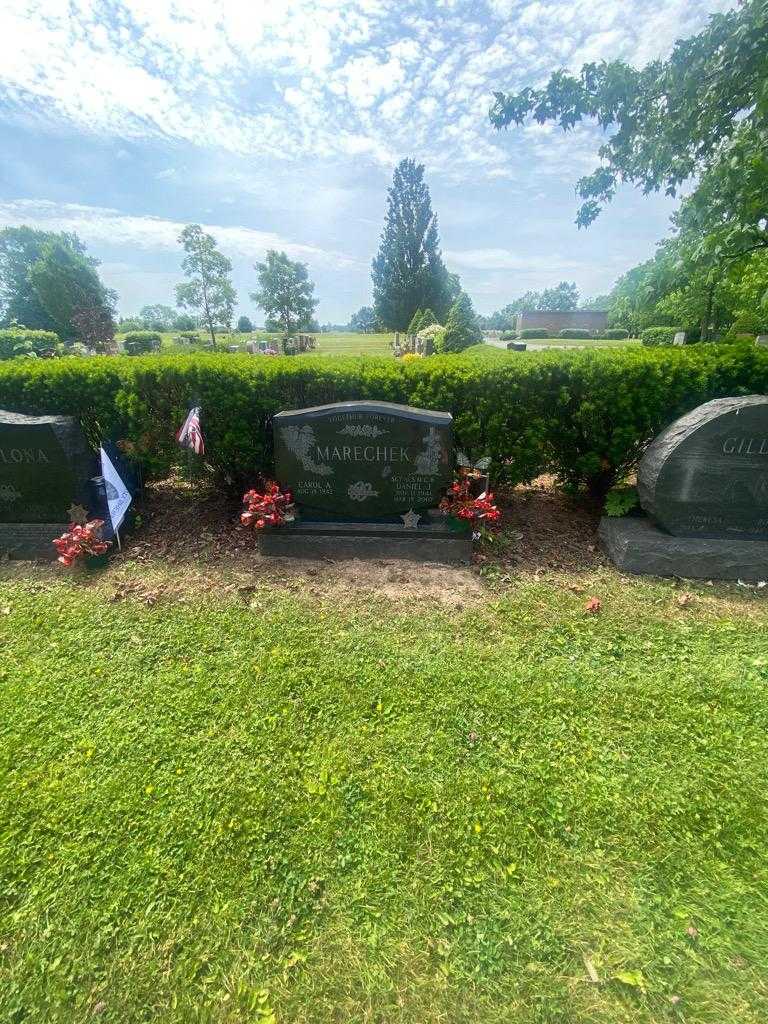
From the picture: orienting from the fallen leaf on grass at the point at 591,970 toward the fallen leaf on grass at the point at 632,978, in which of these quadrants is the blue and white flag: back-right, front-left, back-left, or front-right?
back-left

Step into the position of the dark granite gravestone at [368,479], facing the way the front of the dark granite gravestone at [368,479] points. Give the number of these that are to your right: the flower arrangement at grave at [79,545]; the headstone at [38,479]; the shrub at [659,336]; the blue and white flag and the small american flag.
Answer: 4

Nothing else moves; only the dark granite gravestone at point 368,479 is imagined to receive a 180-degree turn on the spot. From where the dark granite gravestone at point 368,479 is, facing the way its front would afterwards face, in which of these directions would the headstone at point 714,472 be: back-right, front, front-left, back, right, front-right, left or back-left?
right

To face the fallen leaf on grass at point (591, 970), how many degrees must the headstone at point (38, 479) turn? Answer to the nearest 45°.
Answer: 0° — it already faces it

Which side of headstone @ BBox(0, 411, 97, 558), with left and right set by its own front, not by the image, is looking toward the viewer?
front

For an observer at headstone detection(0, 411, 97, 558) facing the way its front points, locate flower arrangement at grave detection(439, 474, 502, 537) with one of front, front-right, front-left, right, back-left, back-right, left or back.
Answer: front-left

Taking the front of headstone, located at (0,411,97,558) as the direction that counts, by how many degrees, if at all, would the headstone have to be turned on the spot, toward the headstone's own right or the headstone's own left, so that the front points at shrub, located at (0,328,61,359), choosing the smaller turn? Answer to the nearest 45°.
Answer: approximately 180°

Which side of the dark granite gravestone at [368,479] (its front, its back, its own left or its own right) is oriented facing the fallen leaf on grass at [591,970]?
front

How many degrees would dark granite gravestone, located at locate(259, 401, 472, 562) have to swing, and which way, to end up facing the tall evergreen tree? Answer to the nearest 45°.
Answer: approximately 180°

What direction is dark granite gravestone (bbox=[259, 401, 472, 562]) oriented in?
toward the camera

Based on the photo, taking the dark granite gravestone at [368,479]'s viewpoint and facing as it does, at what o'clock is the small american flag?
The small american flag is roughly at 3 o'clock from the dark granite gravestone.

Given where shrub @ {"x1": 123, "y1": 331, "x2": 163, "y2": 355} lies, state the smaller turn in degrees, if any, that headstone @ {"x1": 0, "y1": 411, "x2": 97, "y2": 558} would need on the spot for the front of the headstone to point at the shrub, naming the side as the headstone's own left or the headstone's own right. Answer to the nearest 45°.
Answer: approximately 180°

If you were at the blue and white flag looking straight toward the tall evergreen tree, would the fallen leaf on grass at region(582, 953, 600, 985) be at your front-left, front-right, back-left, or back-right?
back-right

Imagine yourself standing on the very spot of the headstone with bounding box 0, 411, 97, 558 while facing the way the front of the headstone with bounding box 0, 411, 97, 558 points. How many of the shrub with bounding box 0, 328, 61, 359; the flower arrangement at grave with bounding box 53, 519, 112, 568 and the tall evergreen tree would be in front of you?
1

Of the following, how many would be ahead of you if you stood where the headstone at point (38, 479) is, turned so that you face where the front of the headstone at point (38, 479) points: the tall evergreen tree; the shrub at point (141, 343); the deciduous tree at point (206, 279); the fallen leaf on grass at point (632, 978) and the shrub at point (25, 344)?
1

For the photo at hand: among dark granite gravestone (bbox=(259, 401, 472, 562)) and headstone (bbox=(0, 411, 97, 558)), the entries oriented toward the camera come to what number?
2

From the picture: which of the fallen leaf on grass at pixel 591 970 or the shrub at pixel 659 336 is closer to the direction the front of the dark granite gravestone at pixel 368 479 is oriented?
the fallen leaf on grass
